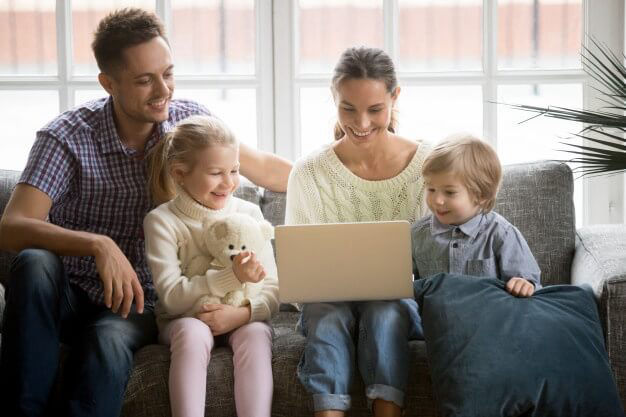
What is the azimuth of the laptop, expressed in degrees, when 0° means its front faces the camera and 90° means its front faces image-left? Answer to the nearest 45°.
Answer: approximately 180°

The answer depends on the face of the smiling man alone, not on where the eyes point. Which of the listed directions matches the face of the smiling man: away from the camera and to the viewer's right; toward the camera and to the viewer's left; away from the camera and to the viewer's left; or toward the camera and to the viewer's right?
toward the camera and to the viewer's right

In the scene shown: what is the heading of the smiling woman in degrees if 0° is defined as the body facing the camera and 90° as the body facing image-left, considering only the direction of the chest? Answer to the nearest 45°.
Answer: approximately 0°

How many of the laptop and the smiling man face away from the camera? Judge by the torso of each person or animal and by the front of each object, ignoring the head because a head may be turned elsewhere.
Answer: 1

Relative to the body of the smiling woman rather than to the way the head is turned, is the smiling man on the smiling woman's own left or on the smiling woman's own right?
on the smiling woman's own right

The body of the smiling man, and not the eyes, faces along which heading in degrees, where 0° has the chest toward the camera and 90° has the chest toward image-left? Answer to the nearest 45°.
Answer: approximately 315°

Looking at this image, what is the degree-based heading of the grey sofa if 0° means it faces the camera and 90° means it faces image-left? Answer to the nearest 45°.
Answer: approximately 0°

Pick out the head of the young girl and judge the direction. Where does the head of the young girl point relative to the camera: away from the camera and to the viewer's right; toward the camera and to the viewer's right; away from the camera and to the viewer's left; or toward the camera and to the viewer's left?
toward the camera and to the viewer's right
